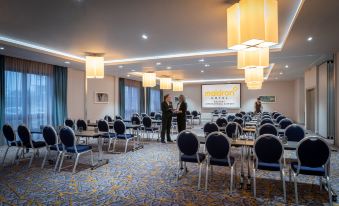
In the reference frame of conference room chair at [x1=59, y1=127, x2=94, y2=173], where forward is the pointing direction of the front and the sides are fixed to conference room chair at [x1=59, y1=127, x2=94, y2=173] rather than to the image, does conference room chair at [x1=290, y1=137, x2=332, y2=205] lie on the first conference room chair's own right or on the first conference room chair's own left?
on the first conference room chair's own right

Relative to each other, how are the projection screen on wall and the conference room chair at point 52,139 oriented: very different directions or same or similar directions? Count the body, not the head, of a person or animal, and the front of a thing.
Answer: very different directions

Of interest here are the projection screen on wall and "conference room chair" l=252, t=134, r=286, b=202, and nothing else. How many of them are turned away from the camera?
1

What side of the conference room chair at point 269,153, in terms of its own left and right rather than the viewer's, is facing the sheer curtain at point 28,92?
left

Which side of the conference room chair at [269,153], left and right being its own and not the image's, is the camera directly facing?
back

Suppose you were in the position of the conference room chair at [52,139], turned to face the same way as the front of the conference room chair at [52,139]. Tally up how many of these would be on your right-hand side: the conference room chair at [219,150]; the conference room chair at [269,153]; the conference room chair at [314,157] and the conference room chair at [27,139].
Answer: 3

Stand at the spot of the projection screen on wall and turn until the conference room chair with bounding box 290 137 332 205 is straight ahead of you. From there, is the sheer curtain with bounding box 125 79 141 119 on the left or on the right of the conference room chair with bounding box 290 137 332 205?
right

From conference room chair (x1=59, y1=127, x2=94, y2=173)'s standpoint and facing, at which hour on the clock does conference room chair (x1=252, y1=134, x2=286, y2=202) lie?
conference room chair (x1=252, y1=134, x2=286, y2=202) is roughly at 3 o'clock from conference room chair (x1=59, y1=127, x2=94, y2=173).

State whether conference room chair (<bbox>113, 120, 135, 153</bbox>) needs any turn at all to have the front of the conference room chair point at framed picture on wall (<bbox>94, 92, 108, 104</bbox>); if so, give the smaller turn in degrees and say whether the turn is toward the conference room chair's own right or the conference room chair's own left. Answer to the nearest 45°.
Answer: approximately 45° to the conference room chair's own left

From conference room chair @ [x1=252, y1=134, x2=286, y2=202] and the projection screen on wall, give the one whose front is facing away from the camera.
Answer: the conference room chair

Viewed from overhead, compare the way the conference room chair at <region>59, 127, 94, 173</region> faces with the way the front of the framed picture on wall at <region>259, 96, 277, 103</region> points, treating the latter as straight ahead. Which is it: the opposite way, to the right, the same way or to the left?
the opposite way

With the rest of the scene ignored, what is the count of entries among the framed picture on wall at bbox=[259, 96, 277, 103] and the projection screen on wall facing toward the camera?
2

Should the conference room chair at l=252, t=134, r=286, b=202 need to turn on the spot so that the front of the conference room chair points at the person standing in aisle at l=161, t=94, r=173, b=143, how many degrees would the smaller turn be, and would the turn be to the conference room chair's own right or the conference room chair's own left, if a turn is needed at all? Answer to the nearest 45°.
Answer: approximately 45° to the conference room chair's own left

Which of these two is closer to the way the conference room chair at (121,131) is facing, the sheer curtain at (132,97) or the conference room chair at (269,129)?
the sheer curtain

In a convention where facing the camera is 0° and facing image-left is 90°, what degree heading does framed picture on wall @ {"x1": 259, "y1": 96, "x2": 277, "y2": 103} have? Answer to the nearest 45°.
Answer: approximately 0°
